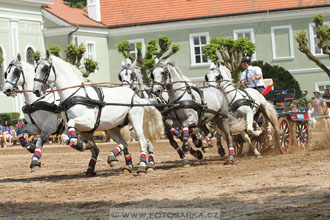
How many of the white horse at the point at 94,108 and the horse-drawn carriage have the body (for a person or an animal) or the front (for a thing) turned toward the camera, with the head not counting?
0

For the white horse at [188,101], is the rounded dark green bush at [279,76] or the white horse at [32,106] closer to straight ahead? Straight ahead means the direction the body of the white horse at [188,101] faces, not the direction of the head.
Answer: the white horse

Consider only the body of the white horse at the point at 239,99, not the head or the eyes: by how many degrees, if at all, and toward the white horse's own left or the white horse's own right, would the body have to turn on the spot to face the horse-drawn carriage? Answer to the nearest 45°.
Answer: approximately 180°

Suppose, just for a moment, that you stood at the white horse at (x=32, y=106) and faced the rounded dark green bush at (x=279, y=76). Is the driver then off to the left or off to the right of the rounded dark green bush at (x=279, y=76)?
right

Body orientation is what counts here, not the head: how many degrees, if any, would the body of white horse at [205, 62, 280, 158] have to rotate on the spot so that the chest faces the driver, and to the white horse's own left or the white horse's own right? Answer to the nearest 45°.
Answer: approximately 135° to the white horse's own right

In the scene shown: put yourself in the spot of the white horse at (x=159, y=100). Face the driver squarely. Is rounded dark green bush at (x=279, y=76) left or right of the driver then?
left

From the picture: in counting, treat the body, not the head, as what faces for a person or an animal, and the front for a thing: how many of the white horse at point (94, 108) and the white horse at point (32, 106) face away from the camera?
0
